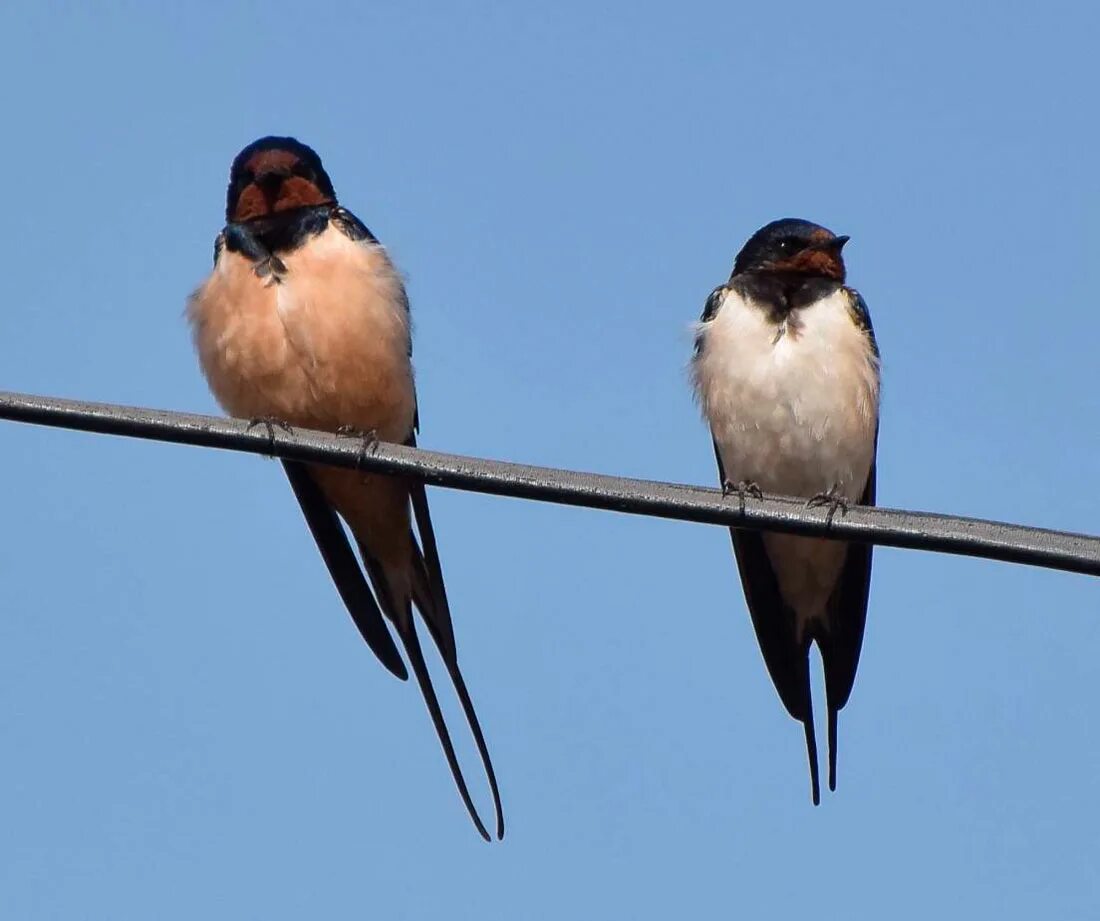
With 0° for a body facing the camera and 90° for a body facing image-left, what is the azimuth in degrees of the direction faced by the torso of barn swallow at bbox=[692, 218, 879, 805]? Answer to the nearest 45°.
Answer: approximately 0°
